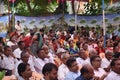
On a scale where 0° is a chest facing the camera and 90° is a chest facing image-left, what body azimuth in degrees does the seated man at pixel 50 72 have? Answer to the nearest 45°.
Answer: approximately 315°

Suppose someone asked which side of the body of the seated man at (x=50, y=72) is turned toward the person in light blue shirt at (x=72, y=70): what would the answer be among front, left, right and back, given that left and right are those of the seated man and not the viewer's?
left
